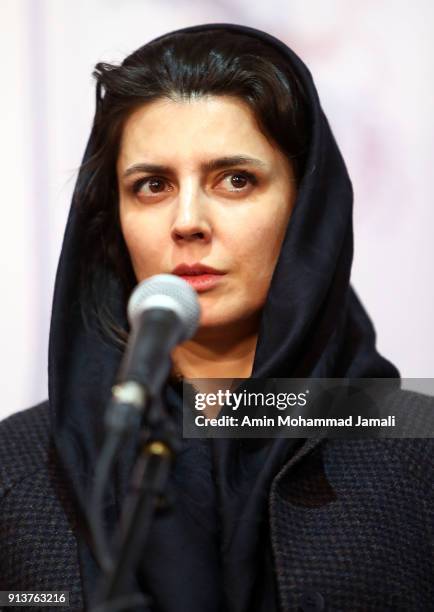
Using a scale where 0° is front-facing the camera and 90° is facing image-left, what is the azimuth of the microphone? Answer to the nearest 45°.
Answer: approximately 225°
